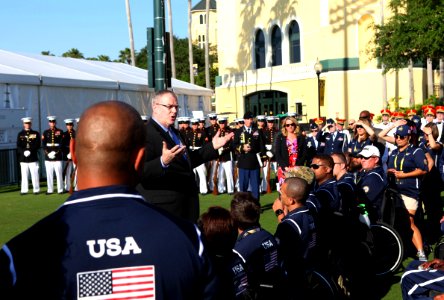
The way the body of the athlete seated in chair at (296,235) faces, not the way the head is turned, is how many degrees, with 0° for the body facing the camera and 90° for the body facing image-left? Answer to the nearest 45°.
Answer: approximately 135°

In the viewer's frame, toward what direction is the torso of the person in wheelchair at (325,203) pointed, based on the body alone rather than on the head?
to the viewer's left

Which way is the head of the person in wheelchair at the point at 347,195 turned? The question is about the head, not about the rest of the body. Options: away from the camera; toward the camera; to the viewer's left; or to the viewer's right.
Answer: to the viewer's left

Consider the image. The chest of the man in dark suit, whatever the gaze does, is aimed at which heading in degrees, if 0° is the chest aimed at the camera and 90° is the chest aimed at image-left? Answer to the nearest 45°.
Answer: approximately 315°

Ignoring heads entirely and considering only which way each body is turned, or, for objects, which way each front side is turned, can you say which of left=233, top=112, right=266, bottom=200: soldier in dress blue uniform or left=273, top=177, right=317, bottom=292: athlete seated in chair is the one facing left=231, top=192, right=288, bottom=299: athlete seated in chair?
the soldier in dress blue uniform

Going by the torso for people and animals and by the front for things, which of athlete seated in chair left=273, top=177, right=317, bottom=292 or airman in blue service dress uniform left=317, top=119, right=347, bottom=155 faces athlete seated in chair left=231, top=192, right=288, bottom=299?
the airman in blue service dress uniform

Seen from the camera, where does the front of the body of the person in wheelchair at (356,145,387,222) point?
to the viewer's left

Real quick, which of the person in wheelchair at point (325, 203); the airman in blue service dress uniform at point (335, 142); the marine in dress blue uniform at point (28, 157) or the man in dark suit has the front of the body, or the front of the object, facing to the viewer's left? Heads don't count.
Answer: the person in wheelchair

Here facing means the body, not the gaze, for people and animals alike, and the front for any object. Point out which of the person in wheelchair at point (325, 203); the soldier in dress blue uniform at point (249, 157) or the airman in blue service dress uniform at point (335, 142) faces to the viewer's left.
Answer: the person in wheelchair
